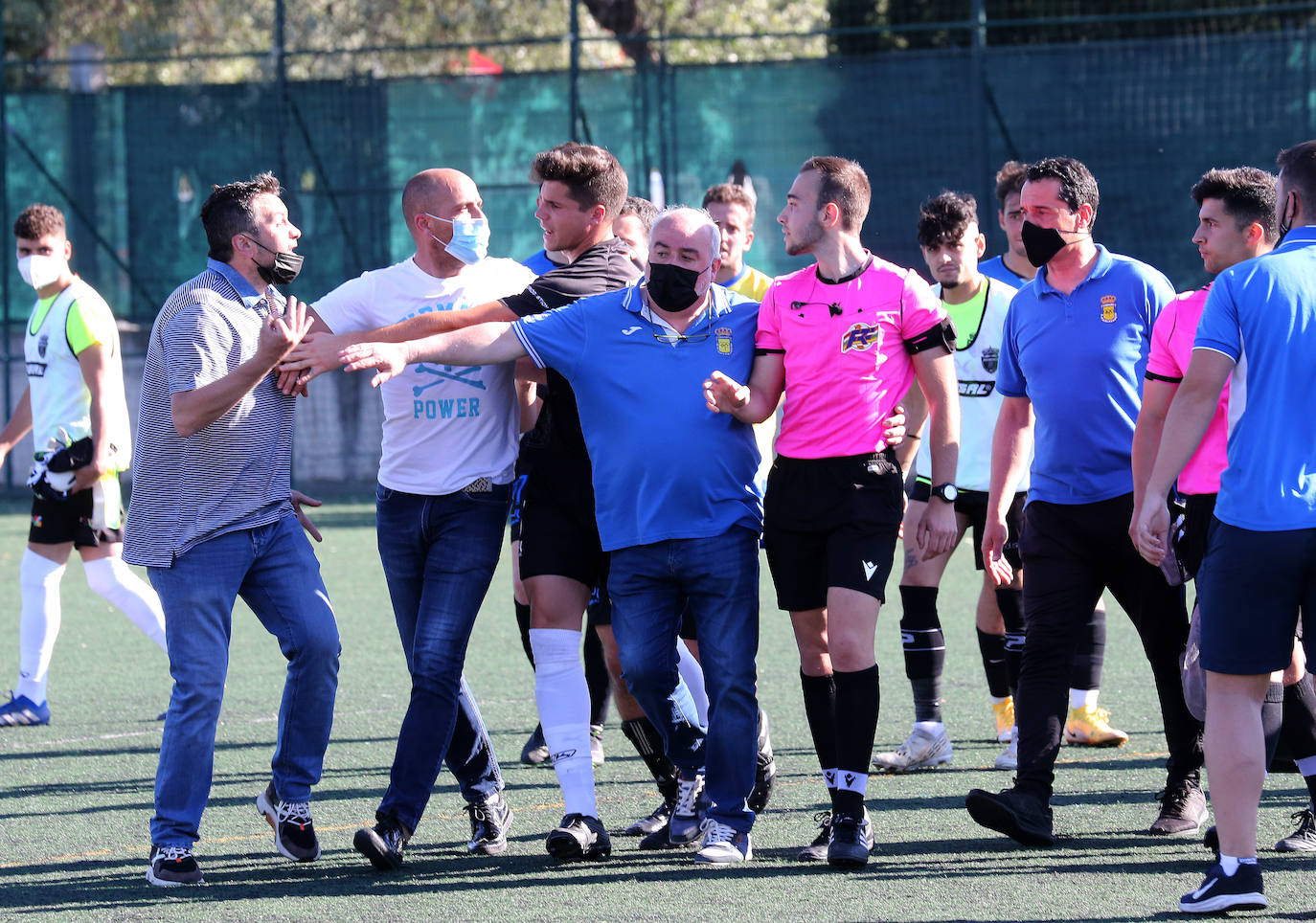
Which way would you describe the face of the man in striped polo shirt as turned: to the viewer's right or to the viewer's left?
to the viewer's right

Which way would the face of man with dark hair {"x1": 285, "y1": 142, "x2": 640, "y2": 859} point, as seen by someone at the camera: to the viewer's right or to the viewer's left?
to the viewer's left

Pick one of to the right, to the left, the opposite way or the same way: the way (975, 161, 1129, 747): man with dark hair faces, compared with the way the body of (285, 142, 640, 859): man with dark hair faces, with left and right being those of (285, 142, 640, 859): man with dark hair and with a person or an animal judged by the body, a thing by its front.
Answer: to the left

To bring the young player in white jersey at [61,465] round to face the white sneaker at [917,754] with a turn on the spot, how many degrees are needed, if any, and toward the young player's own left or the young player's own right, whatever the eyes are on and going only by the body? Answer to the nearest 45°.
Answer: approximately 90° to the young player's own left

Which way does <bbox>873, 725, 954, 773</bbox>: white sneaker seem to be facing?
to the viewer's left

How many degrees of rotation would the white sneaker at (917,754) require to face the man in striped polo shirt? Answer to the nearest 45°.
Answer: approximately 45° to its left

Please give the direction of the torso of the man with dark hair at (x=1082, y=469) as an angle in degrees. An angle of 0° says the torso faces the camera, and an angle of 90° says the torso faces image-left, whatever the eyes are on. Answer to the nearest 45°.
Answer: approximately 45°

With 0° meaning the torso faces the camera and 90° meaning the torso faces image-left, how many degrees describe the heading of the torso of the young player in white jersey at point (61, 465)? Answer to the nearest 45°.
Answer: approximately 45°

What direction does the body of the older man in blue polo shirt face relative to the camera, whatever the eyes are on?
toward the camera

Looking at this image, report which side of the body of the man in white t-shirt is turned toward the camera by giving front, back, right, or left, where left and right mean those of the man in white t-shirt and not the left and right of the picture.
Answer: front

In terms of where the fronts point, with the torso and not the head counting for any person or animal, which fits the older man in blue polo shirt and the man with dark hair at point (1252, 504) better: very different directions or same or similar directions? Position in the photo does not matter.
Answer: very different directions

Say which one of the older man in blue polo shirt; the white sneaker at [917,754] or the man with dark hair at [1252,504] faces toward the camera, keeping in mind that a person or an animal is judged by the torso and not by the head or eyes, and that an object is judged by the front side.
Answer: the older man in blue polo shirt

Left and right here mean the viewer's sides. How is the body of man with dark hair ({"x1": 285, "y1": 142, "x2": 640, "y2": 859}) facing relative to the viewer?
facing the viewer and to the left of the viewer

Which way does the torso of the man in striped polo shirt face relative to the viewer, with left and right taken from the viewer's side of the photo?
facing the viewer and to the right of the viewer

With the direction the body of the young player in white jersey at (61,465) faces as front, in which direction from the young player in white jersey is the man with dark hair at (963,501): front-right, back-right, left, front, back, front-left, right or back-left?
left
